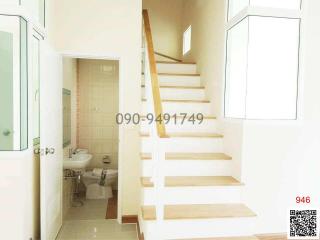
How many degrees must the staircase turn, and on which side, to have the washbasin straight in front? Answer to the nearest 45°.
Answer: approximately 135° to its right

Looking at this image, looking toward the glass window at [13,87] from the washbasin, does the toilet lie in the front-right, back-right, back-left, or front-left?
back-left

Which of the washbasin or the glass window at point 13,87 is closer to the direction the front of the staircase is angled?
the glass window

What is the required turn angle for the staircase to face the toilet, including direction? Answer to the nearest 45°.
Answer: approximately 135° to its right

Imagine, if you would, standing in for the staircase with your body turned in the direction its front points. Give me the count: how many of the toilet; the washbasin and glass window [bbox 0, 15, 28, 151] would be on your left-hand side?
0

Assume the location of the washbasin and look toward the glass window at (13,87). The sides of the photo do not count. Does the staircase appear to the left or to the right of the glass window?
left

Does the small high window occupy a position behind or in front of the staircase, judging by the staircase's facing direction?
behind

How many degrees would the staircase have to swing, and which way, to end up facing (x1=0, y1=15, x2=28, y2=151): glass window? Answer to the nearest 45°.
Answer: approximately 90° to its right

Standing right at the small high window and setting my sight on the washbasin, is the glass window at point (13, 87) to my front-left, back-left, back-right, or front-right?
front-left

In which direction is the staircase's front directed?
toward the camera
